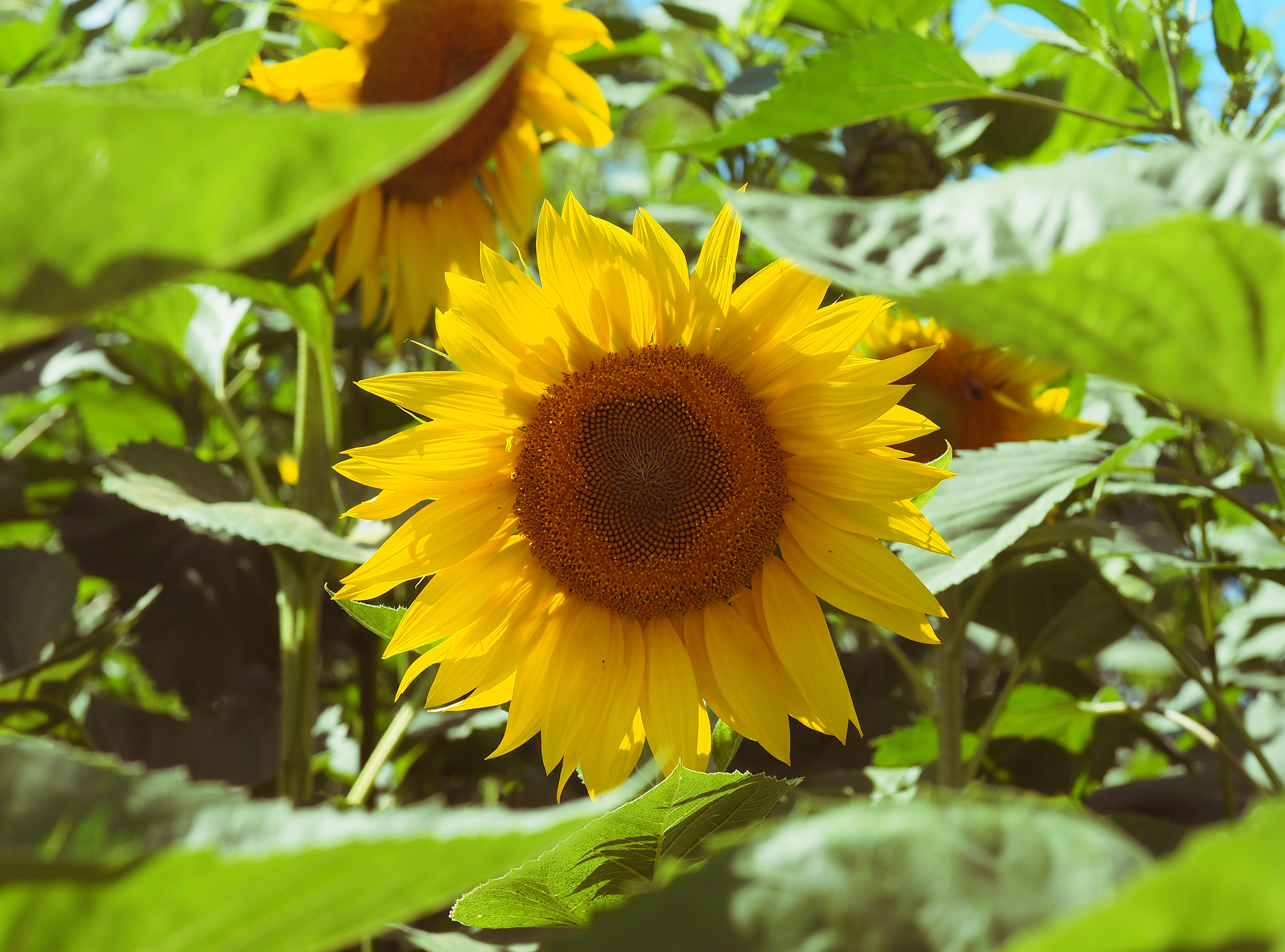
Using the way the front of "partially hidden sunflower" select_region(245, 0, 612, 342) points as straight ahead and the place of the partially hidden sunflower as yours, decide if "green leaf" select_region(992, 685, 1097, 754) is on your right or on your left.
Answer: on your left

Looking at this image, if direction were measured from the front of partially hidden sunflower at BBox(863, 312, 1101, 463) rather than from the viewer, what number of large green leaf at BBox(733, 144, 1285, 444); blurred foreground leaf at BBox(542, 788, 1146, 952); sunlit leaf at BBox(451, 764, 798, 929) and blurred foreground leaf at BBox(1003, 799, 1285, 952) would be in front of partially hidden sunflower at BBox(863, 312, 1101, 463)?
4

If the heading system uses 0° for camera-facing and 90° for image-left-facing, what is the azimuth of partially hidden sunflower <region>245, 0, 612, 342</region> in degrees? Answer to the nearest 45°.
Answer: approximately 0°

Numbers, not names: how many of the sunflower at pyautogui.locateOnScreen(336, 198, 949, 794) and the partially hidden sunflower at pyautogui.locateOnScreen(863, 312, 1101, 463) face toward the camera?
2

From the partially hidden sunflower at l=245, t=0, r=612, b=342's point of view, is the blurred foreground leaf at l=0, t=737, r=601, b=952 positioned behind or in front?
in front

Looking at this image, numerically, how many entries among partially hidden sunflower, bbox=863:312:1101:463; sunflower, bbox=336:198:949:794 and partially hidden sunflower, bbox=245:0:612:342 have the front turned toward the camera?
3
